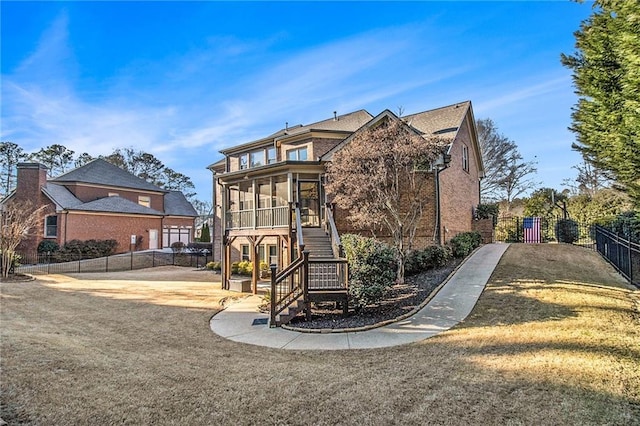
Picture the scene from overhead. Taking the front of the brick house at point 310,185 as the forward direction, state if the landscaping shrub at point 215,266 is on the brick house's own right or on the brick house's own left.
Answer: on the brick house's own left

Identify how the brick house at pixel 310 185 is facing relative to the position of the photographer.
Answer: facing away from the viewer and to the right of the viewer

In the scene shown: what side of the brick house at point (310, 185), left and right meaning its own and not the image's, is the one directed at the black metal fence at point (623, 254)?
right

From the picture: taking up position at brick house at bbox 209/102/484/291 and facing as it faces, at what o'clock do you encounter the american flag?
The american flag is roughly at 1 o'clock from the brick house.
